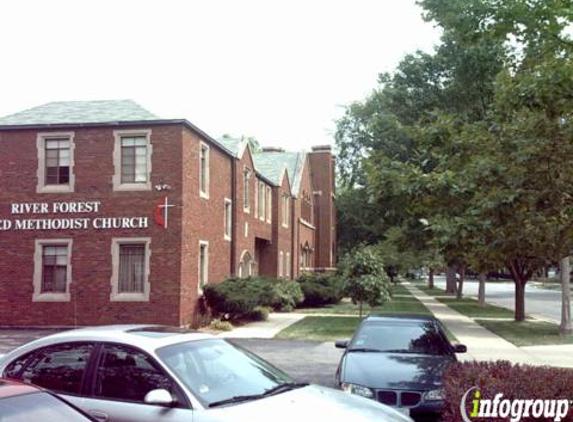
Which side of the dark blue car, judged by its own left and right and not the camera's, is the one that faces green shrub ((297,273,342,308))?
back

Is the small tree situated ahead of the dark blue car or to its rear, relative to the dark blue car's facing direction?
to the rear

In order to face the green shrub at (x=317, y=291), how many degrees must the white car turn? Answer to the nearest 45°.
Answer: approximately 135° to its left

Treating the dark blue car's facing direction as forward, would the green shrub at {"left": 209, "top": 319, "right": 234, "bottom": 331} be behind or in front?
behind

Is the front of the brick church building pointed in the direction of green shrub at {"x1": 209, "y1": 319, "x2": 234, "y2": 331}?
yes

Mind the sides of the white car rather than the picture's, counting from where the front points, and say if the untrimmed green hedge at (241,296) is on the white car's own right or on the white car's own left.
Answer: on the white car's own left

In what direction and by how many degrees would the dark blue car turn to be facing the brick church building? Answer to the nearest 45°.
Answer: approximately 135° to its right

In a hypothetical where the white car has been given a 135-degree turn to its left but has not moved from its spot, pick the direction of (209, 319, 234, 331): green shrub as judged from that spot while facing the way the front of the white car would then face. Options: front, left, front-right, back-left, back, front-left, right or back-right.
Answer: front
